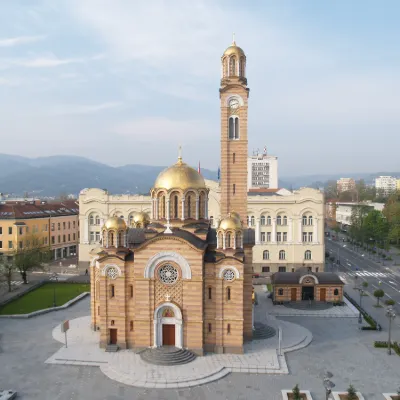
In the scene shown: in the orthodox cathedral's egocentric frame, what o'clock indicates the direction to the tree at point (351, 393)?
The tree is roughly at 10 o'clock from the orthodox cathedral.

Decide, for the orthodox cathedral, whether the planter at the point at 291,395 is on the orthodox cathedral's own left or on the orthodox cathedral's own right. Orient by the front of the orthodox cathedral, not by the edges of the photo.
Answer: on the orthodox cathedral's own left

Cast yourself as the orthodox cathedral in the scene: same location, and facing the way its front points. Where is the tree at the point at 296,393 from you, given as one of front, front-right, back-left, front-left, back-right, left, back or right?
front-left

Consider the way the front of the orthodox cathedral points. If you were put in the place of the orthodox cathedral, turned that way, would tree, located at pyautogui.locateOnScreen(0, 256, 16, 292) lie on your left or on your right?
on your right

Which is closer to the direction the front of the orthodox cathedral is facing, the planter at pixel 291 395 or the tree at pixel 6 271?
the planter

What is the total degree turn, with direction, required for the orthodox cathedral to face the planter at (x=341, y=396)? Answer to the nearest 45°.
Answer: approximately 45° to its left

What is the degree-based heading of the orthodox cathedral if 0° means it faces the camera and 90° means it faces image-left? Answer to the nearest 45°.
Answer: approximately 0°
